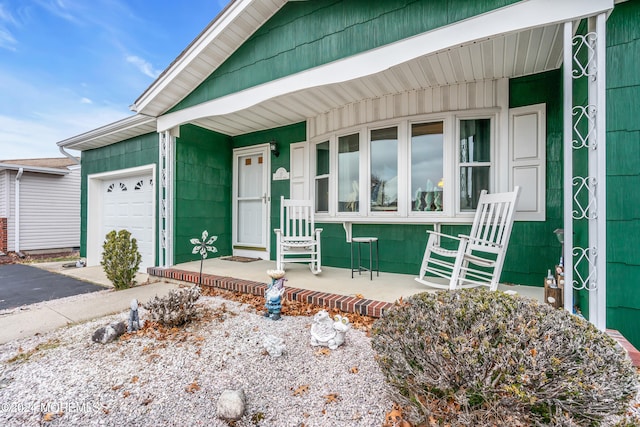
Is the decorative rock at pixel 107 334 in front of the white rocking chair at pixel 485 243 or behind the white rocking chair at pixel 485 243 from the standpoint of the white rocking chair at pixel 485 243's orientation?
in front

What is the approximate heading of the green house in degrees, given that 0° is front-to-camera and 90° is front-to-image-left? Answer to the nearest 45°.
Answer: approximately 45°

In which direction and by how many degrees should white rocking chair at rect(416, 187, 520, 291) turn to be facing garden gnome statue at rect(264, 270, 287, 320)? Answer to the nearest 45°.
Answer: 0° — it already faces it

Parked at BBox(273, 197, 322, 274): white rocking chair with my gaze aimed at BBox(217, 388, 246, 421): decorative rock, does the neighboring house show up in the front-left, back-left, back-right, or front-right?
back-right

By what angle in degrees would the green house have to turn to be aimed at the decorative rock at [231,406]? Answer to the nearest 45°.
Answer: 0° — it already faces it

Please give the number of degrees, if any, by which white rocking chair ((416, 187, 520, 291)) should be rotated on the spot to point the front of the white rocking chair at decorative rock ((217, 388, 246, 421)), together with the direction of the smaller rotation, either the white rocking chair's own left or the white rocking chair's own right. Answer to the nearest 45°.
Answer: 0° — it already faces it

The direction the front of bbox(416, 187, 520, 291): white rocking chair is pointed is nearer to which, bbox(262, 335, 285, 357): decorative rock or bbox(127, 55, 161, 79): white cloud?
the decorative rock

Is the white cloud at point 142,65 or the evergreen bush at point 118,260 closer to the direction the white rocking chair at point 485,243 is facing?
the evergreen bush

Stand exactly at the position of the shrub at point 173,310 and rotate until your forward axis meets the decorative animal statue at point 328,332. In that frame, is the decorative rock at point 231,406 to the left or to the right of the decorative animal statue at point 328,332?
right

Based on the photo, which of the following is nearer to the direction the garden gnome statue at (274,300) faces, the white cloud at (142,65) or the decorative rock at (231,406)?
the decorative rock
